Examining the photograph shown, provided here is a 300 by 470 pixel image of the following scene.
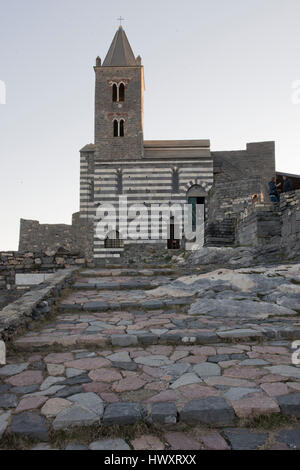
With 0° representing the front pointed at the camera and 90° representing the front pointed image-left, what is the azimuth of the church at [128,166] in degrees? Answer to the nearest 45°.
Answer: approximately 0°

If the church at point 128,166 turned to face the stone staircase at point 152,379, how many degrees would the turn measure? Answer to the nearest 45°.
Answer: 0° — it already faces it

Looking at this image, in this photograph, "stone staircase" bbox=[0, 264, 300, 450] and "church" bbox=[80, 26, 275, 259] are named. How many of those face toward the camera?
2

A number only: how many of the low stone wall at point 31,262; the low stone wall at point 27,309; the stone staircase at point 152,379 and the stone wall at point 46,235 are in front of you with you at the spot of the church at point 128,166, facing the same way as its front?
3

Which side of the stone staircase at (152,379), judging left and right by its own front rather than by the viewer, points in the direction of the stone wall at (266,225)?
back

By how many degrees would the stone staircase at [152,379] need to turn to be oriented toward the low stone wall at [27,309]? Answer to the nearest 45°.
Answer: approximately 135° to its right

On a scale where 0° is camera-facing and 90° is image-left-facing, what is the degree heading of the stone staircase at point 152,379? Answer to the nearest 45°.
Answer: approximately 0°

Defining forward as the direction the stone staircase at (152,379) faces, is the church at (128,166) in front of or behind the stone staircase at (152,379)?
behind

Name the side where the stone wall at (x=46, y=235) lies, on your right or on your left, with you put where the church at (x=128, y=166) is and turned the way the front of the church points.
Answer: on your right

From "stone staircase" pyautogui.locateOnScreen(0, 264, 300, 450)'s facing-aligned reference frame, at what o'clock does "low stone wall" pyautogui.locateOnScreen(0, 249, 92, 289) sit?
The low stone wall is roughly at 5 o'clock from the stone staircase.
